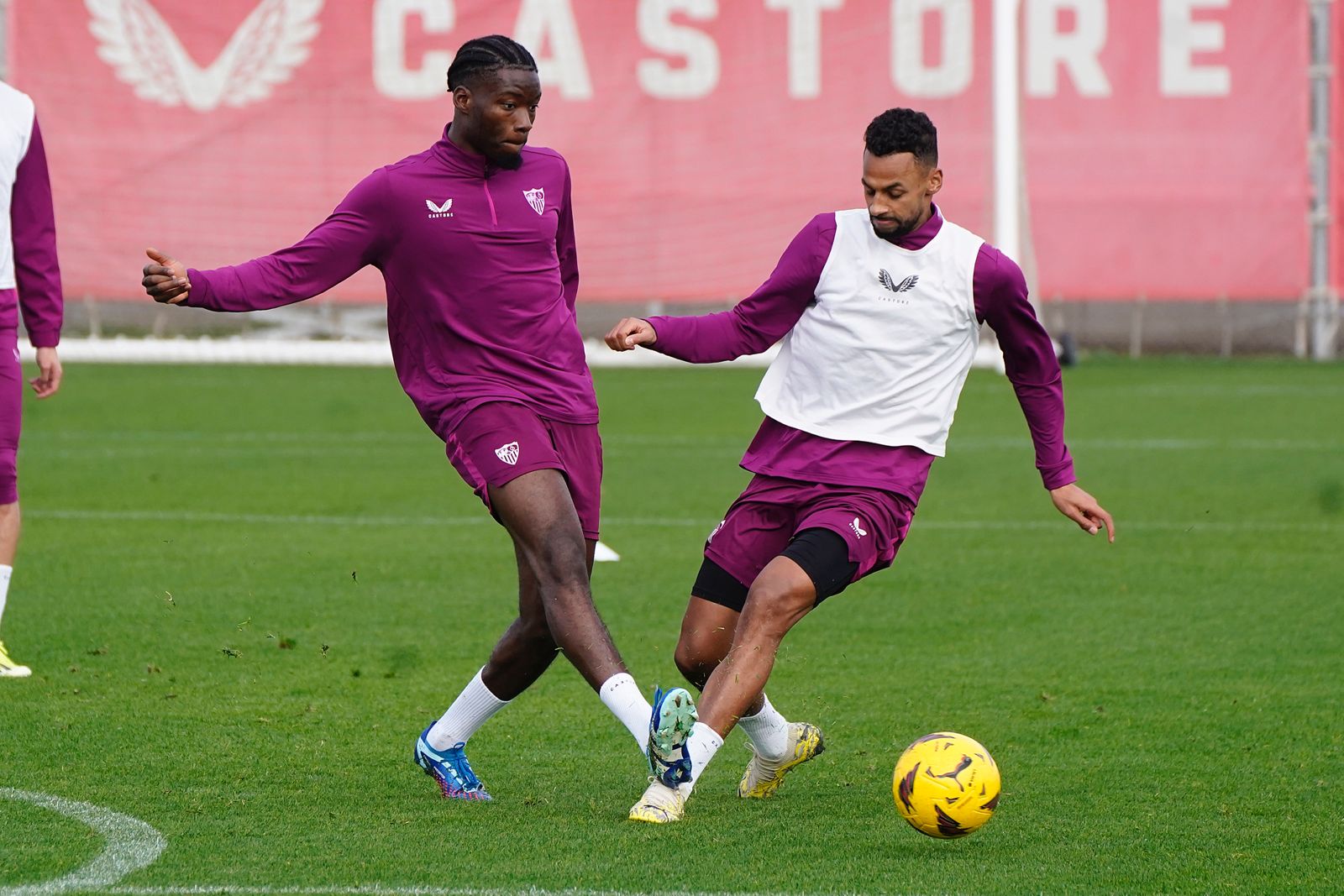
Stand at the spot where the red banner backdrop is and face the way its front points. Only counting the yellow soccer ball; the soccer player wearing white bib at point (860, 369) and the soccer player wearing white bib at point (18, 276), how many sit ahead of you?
3

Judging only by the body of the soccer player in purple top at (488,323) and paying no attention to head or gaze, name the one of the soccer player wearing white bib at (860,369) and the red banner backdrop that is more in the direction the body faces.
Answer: the soccer player wearing white bib

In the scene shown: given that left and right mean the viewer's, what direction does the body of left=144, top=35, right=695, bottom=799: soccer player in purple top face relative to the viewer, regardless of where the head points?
facing the viewer and to the right of the viewer

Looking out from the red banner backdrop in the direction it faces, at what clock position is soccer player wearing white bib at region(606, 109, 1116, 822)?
The soccer player wearing white bib is roughly at 12 o'clock from the red banner backdrop.

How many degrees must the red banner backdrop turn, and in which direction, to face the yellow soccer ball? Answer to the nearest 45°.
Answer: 0° — it already faces it

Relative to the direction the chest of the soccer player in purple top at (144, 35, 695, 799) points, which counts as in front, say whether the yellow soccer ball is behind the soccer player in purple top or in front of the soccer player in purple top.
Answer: in front

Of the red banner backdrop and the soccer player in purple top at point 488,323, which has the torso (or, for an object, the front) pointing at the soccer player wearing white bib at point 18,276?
the red banner backdrop

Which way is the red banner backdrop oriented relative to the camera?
toward the camera

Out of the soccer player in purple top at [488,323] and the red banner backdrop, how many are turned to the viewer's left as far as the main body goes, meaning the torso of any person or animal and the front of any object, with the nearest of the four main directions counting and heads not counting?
0

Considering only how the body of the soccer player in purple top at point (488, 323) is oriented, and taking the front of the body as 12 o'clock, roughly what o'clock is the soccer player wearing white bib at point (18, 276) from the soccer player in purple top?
The soccer player wearing white bib is roughly at 6 o'clock from the soccer player in purple top.

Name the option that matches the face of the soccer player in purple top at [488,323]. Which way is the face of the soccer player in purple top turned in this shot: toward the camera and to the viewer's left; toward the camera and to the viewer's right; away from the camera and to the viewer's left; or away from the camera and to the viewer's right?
toward the camera and to the viewer's right

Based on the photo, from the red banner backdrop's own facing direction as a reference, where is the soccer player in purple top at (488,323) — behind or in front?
in front

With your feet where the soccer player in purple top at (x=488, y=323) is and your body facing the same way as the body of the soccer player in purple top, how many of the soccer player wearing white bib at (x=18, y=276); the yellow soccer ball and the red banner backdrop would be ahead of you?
1

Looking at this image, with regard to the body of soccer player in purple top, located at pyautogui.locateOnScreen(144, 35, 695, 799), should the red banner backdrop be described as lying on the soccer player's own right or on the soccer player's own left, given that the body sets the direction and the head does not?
on the soccer player's own left
